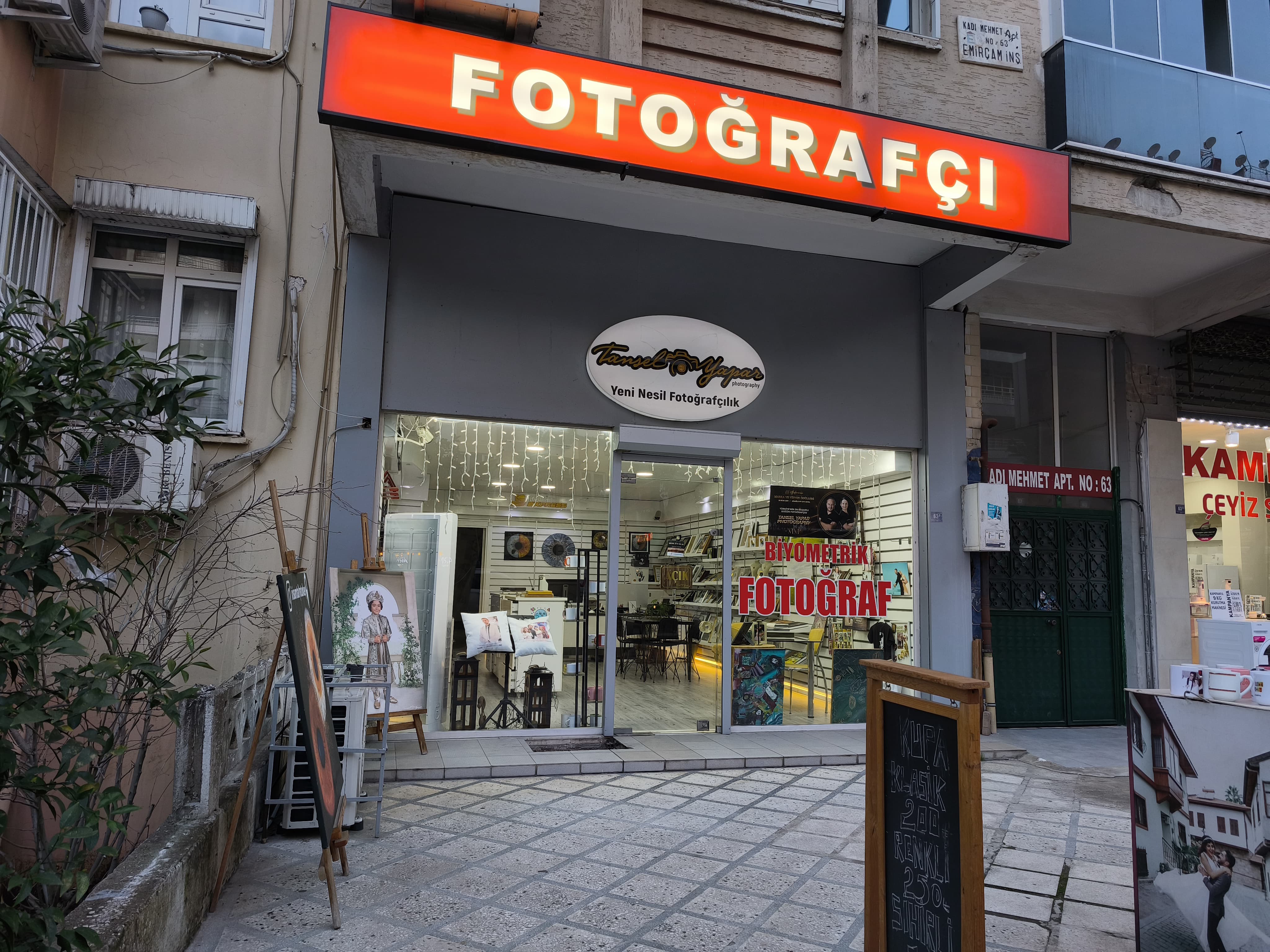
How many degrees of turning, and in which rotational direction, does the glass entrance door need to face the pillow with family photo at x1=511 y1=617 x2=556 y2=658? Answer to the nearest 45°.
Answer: approximately 90° to its right

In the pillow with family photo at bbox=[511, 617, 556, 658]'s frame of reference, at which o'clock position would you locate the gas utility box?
The gas utility box is roughly at 9 o'clock from the pillow with family photo.

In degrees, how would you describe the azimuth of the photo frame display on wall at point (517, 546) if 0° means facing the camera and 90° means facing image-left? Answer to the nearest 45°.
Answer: approximately 0°

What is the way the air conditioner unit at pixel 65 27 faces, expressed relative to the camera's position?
facing the viewer and to the right of the viewer

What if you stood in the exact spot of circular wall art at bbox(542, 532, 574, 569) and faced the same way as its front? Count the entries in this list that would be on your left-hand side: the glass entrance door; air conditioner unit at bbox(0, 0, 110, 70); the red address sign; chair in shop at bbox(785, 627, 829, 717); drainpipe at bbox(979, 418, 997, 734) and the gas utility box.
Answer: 5

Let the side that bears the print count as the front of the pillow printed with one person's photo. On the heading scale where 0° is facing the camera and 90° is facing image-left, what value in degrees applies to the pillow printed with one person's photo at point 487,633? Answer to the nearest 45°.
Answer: approximately 0°

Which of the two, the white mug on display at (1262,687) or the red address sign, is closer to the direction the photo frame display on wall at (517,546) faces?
the white mug on display

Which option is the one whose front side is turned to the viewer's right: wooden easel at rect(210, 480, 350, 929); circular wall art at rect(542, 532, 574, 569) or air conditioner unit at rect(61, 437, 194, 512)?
the wooden easel

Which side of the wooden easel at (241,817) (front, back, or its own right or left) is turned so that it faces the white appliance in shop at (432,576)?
left

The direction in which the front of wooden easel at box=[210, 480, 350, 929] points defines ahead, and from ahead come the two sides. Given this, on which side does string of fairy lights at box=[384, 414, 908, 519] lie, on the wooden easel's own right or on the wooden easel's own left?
on the wooden easel's own left

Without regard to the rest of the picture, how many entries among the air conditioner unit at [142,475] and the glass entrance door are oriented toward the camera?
2

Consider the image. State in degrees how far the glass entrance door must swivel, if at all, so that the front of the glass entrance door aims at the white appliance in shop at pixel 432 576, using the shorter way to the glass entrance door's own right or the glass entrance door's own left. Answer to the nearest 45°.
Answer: approximately 90° to the glass entrance door's own right

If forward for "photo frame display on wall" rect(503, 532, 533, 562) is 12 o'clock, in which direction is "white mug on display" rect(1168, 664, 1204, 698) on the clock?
The white mug on display is roughly at 11 o'clock from the photo frame display on wall.
